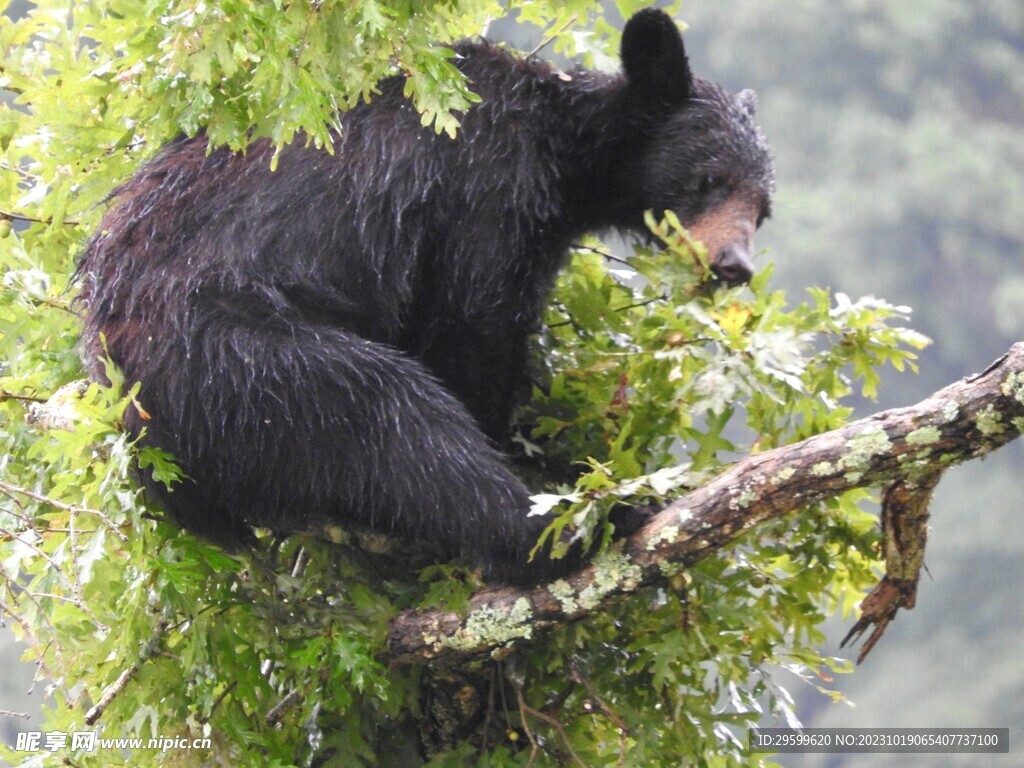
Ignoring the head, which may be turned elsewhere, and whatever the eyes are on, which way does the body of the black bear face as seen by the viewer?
to the viewer's right
